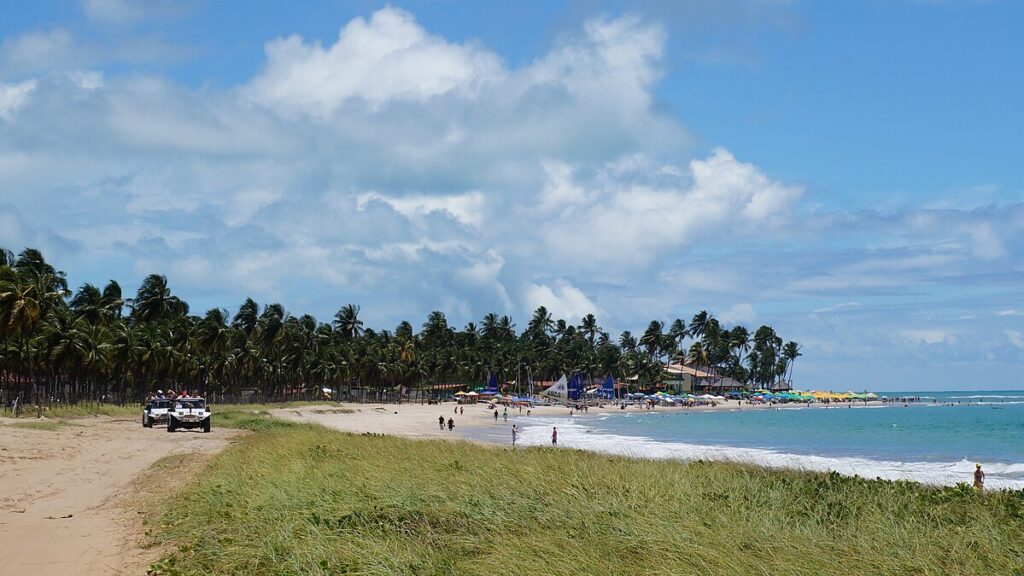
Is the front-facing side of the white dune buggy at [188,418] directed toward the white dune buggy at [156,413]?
no

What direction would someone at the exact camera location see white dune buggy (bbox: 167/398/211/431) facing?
facing the viewer
